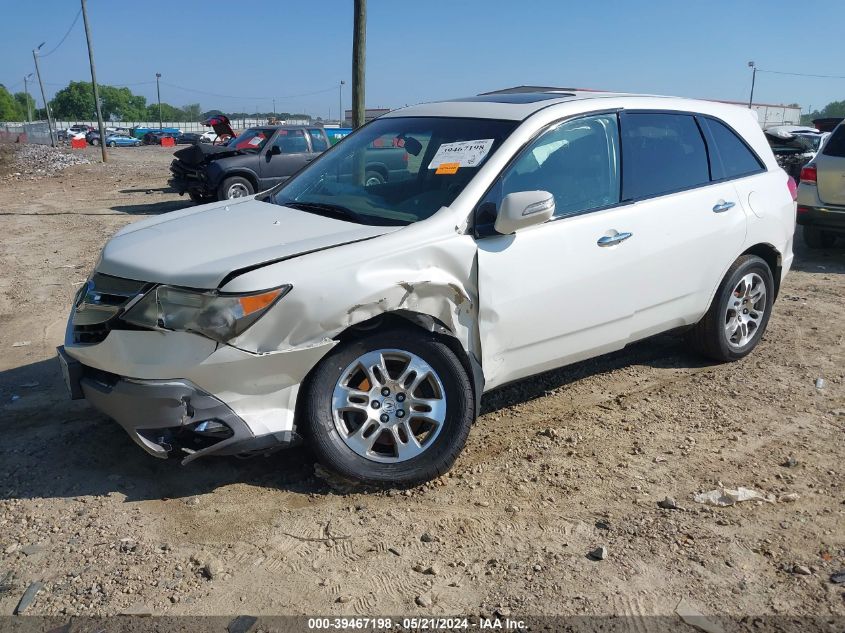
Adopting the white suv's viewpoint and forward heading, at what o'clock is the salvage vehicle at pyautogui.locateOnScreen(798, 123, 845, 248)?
The salvage vehicle is roughly at 6 o'clock from the white suv.

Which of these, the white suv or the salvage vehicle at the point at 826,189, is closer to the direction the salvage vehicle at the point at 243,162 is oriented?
the white suv

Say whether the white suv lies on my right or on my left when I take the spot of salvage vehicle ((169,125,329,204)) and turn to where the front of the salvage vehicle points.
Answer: on my left

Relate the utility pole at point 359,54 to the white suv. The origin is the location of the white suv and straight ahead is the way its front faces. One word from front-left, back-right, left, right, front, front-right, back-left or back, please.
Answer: back-right

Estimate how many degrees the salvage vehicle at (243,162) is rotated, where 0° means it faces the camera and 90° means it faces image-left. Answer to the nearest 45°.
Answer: approximately 45°

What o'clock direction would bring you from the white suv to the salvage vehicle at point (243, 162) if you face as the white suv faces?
The salvage vehicle is roughly at 4 o'clock from the white suv.

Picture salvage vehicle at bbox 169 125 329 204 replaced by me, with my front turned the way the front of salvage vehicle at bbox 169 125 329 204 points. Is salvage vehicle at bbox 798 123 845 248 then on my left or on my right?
on my left
